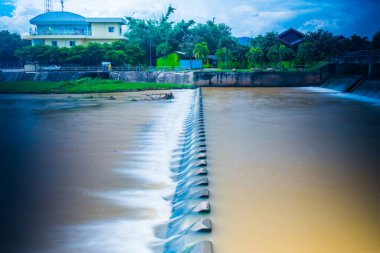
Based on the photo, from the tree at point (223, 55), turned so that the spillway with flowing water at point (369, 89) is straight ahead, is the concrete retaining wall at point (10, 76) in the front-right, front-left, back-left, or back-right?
back-right

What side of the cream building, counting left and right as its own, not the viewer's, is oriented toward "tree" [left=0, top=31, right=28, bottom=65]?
right

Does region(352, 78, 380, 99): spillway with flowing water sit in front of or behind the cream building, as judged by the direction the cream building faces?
in front

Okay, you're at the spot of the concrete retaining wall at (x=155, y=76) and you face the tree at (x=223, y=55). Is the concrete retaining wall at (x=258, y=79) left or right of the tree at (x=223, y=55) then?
right

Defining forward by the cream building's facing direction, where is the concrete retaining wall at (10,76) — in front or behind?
in front

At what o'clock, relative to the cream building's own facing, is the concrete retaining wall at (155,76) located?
The concrete retaining wall is roughly at 11 o'clock from the cream building.

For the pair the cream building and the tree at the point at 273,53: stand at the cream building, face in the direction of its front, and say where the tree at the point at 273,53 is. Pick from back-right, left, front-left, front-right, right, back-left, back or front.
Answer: front-left

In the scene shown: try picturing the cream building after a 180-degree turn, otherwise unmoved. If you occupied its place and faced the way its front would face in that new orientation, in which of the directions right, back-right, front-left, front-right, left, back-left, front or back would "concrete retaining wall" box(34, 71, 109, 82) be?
back

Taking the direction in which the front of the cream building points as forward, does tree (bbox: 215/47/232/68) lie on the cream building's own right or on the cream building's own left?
on the cream building's own left

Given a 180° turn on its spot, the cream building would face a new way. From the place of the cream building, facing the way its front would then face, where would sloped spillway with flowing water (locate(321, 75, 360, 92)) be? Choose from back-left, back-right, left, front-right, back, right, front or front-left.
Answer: back-right

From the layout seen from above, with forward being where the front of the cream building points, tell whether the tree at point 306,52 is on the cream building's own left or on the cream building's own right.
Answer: on the cream building's own left

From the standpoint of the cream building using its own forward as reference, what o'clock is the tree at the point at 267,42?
The tree is roughly at 10 o'clock from the cream building.

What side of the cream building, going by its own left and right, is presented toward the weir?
front

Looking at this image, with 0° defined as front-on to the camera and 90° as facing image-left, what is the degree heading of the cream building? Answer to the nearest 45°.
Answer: approximately 0°

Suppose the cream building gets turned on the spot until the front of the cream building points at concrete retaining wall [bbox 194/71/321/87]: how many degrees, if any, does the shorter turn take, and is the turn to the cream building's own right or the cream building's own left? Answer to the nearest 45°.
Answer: approximately 45° to the cream building's own left
